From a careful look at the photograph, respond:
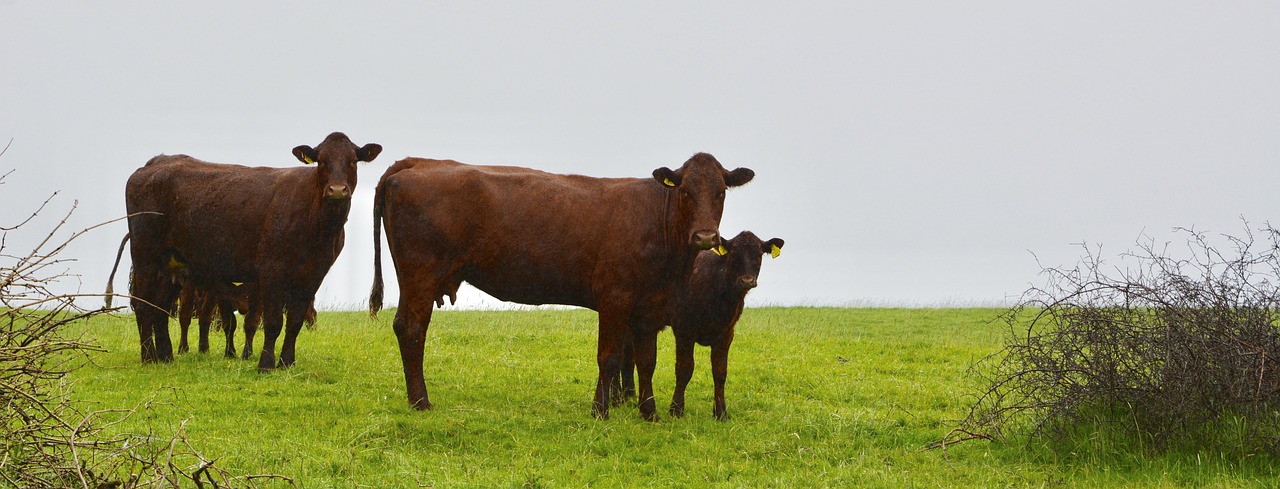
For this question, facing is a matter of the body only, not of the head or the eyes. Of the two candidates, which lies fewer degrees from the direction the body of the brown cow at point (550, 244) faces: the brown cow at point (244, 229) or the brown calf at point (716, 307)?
the brown calf

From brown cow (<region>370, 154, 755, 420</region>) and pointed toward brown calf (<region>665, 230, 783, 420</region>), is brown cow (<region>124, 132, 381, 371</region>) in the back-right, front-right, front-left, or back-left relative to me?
back-left

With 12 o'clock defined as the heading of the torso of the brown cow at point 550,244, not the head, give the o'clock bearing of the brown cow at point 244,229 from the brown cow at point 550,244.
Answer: the brown cow at point 244,229 is roughly at 7 o'clock from the brown cow at point 550,244.

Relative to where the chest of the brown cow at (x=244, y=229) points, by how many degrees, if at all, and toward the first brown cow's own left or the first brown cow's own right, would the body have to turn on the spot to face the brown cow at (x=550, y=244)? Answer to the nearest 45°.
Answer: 0° — it already faces it

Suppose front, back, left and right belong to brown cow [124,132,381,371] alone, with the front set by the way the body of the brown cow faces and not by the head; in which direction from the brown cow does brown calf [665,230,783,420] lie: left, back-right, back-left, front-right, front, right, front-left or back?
front

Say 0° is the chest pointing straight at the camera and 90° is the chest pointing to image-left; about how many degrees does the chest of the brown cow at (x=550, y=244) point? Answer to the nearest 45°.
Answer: approximately 270°

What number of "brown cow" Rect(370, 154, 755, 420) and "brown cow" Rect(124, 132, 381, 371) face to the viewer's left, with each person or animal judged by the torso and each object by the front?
0

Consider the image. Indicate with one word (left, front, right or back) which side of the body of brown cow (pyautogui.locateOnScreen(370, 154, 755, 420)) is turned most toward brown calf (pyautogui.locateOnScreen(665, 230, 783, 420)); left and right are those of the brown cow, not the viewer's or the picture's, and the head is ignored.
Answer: front

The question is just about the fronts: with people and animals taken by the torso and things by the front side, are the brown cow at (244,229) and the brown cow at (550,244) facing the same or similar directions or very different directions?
same or similar directions
